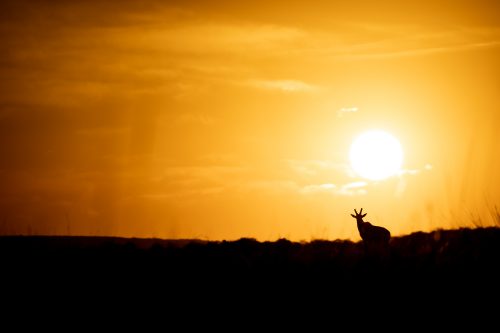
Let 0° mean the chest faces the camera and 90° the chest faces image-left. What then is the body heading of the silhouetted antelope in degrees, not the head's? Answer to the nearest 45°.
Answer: approximately 90°
